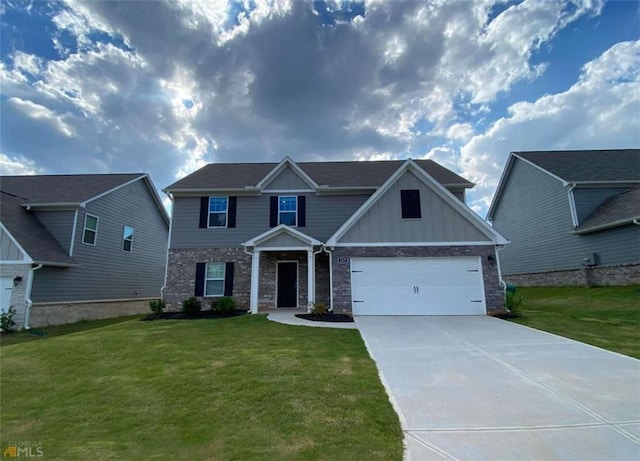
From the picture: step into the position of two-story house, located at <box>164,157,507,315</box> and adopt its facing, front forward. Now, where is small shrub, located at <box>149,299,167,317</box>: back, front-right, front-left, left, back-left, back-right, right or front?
right

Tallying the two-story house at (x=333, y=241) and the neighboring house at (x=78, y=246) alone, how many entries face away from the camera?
0

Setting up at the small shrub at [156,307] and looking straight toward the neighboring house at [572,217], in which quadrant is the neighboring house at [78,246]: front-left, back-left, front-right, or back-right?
back-left

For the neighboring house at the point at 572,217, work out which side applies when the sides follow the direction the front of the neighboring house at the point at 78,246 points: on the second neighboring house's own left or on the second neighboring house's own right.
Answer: on the second neighboring house's own left

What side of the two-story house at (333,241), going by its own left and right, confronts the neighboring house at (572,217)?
left

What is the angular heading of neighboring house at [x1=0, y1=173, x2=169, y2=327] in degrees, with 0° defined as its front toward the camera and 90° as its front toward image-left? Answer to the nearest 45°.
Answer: approximately 45°

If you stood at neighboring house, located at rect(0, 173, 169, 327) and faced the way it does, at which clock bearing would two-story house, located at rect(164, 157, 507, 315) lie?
The two-story house is roughly at 9 o'clock from the neighboring house.

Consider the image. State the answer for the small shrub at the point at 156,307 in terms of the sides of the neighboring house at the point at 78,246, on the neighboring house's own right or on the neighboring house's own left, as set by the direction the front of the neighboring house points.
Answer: on the neighboring house's own left

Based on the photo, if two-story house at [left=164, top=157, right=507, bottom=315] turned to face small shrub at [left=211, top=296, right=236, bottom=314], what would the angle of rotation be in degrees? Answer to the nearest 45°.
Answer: approximately 90° to its right

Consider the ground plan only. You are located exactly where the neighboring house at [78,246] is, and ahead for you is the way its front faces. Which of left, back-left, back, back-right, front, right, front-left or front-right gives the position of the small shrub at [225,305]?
left

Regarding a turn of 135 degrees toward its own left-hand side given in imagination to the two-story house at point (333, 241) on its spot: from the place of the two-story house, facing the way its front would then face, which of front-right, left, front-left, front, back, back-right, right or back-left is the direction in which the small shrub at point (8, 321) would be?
back-left

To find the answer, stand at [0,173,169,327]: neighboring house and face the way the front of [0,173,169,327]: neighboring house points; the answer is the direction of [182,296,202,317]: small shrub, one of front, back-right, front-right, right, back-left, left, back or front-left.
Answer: left

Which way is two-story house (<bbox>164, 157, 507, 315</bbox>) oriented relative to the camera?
toward the camera
